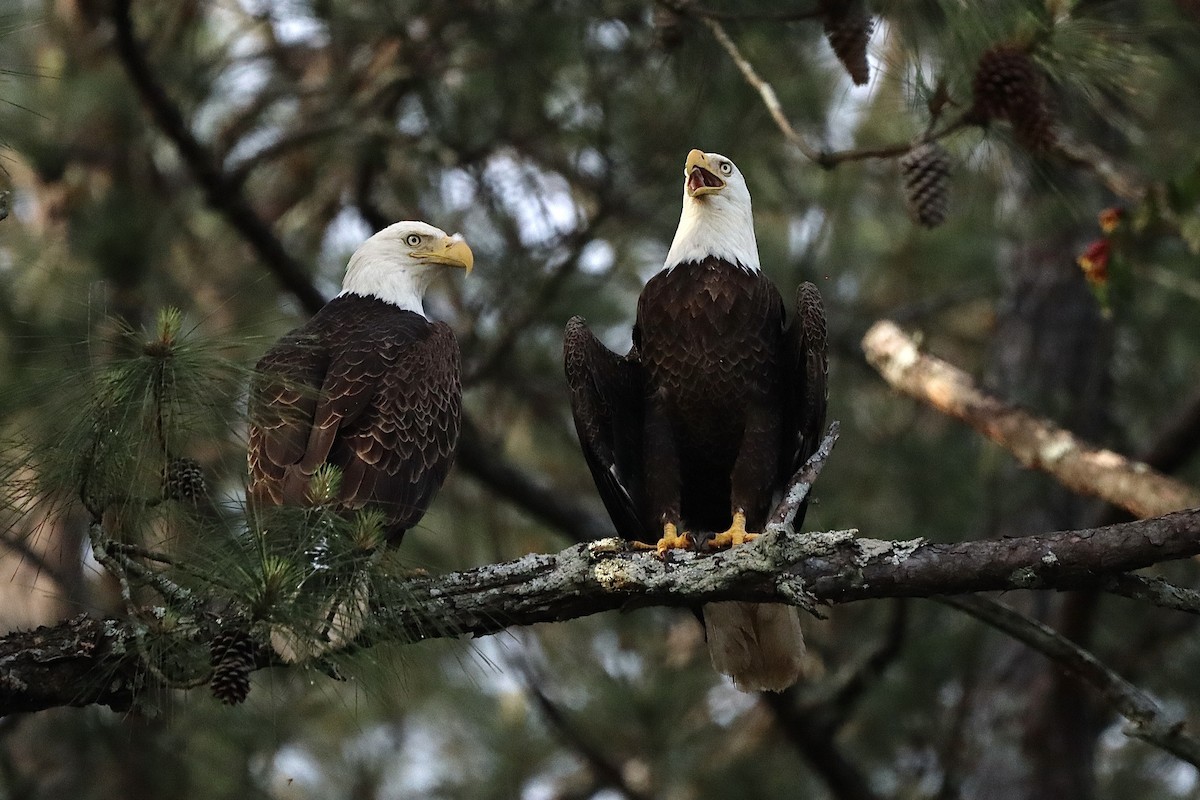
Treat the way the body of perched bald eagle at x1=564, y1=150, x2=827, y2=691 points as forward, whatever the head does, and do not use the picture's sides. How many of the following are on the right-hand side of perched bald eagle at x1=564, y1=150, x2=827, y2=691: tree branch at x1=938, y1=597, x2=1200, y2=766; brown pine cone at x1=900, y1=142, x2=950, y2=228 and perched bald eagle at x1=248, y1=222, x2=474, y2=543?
1

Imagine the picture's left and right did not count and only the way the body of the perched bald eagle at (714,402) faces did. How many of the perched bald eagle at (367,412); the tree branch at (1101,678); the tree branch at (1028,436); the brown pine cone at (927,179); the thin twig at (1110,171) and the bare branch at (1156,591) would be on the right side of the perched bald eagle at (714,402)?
1

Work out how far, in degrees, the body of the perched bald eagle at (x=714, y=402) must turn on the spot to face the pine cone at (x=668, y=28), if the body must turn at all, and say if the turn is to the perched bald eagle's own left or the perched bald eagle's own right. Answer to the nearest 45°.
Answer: approximately 180°

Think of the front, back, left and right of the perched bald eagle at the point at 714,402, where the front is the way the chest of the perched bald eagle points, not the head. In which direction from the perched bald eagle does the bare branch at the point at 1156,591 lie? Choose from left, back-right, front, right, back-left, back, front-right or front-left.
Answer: front-left

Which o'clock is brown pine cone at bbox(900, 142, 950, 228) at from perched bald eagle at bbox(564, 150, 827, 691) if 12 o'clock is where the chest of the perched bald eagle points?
The brown pine cone is roughly at 8 o'clock from the perched bald eagle.

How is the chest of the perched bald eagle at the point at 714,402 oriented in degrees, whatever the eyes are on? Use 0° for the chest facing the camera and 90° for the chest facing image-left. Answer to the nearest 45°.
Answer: approximately 0°

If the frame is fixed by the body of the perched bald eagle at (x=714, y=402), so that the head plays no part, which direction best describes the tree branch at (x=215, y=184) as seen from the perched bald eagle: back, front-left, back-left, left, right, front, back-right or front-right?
back-right

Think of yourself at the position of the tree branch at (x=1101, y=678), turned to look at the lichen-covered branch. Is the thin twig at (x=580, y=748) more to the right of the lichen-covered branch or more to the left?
right

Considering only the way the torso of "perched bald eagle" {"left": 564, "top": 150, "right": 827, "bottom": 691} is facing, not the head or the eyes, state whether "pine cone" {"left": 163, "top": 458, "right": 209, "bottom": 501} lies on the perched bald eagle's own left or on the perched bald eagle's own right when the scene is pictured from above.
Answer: on the perched bald eagle's own right

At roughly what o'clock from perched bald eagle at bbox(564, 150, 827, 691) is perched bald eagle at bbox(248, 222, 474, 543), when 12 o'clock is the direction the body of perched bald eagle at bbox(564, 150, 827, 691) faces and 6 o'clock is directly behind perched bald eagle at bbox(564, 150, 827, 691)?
perched bald eagle at bbox(248, 222, 474, 543) is roughly at 3 o'clock from perched bald eagle at bbox(564, 150, 827, 691).

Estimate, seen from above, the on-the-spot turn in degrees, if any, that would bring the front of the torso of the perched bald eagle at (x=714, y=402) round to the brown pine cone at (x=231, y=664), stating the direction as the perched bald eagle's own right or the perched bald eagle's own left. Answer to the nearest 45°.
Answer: approximately 45° to the perched bald eagle's own right

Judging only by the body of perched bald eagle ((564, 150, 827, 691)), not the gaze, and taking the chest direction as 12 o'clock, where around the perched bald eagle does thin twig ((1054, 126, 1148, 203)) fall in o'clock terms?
The thin twig is roughly at 8 o'clock from the perched bald eagle.
